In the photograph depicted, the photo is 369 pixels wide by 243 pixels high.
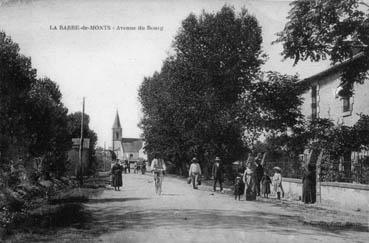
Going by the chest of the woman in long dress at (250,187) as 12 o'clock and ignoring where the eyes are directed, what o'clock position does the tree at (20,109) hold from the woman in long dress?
The tree is roughly at 2 o'clock from the woman in long dress.

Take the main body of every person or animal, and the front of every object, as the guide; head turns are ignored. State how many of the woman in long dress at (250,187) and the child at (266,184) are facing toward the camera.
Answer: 2

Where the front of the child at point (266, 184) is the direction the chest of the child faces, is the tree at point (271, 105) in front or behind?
behind

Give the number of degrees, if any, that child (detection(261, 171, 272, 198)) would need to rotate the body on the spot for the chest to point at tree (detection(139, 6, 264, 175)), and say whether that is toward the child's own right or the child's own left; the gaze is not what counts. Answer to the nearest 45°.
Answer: approximately 135° to the child's own right

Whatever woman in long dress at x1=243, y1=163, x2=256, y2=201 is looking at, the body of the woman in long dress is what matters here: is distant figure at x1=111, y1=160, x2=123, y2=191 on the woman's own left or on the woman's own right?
on the woman's own right

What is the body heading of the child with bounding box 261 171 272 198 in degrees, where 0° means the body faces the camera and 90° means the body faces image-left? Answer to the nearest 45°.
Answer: approximately 0°

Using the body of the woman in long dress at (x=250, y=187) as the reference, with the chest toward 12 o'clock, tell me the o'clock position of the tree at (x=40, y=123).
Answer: The tree is roughly at 3 o'clock from the woman in long dress.

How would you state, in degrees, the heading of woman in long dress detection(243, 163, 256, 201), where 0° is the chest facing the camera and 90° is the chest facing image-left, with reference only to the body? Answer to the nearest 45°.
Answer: approximately 0°

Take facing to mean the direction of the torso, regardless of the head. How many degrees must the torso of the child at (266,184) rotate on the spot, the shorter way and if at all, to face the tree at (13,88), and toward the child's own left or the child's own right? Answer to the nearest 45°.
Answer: approximately 45° to the child's own right
